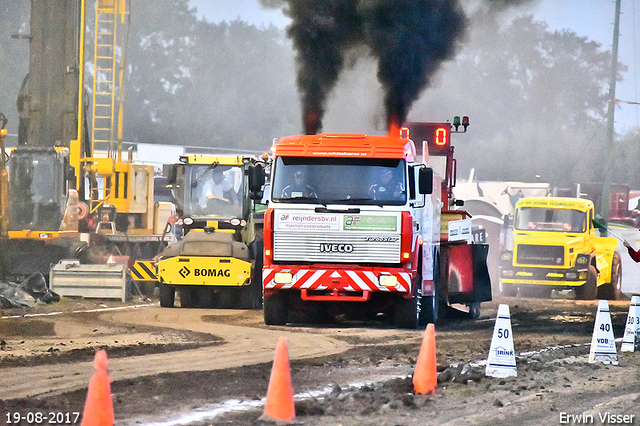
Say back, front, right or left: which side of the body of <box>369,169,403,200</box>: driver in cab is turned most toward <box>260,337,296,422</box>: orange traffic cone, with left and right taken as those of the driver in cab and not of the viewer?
front

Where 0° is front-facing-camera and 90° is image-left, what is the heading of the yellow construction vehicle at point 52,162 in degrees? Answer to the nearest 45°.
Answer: approximately 45°

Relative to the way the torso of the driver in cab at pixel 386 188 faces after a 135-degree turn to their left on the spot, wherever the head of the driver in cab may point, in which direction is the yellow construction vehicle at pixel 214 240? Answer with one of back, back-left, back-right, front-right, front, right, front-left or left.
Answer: left

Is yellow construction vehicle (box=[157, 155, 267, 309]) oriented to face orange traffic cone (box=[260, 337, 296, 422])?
yes

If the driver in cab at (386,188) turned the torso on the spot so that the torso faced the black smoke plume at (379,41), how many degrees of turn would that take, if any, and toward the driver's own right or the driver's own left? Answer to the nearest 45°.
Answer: approximately 180°

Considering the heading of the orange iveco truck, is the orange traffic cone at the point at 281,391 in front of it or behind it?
in front

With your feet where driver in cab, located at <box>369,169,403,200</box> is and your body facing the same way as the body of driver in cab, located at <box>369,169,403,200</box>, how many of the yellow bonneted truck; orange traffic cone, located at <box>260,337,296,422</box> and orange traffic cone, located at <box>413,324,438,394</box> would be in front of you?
2

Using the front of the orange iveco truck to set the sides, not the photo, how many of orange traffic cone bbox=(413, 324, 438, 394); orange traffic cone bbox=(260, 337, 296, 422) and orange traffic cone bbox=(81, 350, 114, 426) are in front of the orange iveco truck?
3

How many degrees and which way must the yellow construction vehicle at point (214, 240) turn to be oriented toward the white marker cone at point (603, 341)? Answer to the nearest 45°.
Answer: approximately 45° to its left

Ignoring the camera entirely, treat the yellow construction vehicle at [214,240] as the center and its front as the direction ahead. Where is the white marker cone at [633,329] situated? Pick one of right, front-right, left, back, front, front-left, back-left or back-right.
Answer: front-left

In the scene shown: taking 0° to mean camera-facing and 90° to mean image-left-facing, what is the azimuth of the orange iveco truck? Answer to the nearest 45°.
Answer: approximately 0°

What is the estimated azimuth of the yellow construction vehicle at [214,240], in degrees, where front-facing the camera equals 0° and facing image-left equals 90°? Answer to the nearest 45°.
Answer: approximately 0°

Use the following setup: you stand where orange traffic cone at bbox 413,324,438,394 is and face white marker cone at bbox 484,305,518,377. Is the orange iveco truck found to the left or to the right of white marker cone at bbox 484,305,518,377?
left

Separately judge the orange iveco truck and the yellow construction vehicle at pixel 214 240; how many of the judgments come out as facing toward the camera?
2

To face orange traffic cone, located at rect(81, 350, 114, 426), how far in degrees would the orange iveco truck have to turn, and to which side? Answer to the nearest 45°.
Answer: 0° — it already faces it
